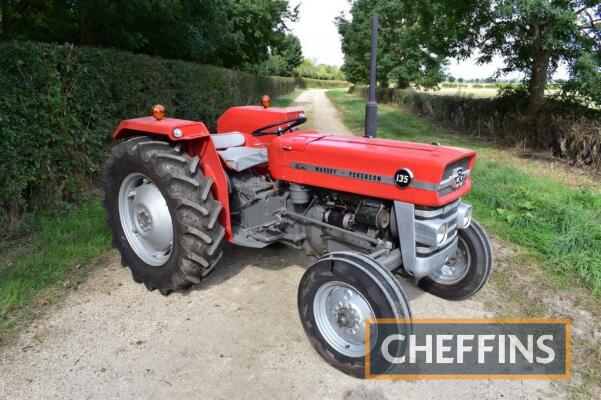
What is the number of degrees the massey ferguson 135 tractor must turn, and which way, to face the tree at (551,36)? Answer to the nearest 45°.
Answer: approximately 90° to its left

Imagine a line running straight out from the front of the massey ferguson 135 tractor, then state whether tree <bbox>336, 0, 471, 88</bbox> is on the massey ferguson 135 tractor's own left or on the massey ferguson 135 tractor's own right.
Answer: on the massey ferguson 135 tractor's own left

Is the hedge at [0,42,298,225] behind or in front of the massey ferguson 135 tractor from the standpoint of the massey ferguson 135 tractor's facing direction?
behind

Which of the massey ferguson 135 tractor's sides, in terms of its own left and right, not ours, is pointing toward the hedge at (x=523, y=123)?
left

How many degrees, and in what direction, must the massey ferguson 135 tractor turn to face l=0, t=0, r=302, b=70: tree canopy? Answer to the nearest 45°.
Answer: approximately 180°

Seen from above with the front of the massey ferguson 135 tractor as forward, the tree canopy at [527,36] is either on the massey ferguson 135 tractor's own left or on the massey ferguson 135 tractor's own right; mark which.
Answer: on the massey ferguson 135 tractor's own left

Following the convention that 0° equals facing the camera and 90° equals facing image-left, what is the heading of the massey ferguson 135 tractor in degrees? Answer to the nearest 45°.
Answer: approximately 315°
